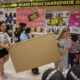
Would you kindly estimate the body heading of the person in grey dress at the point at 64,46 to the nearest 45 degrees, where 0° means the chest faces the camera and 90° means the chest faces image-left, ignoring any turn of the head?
approximately 45°
